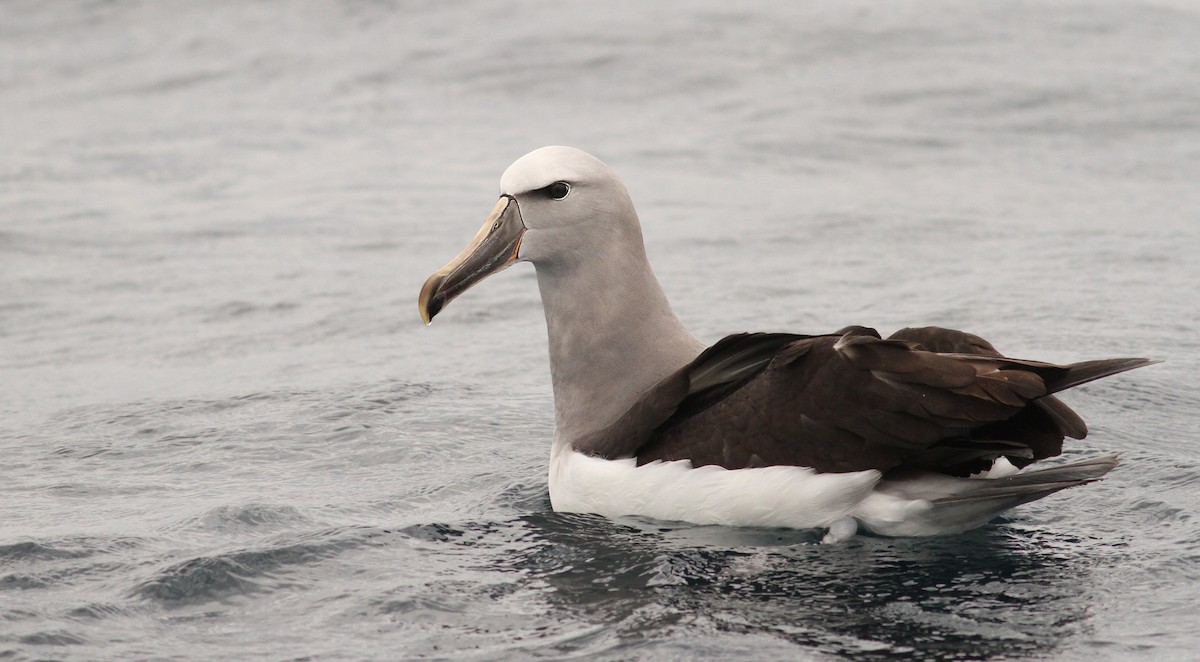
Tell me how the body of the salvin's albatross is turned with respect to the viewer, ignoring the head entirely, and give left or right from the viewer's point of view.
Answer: facing to the left of the viewer
